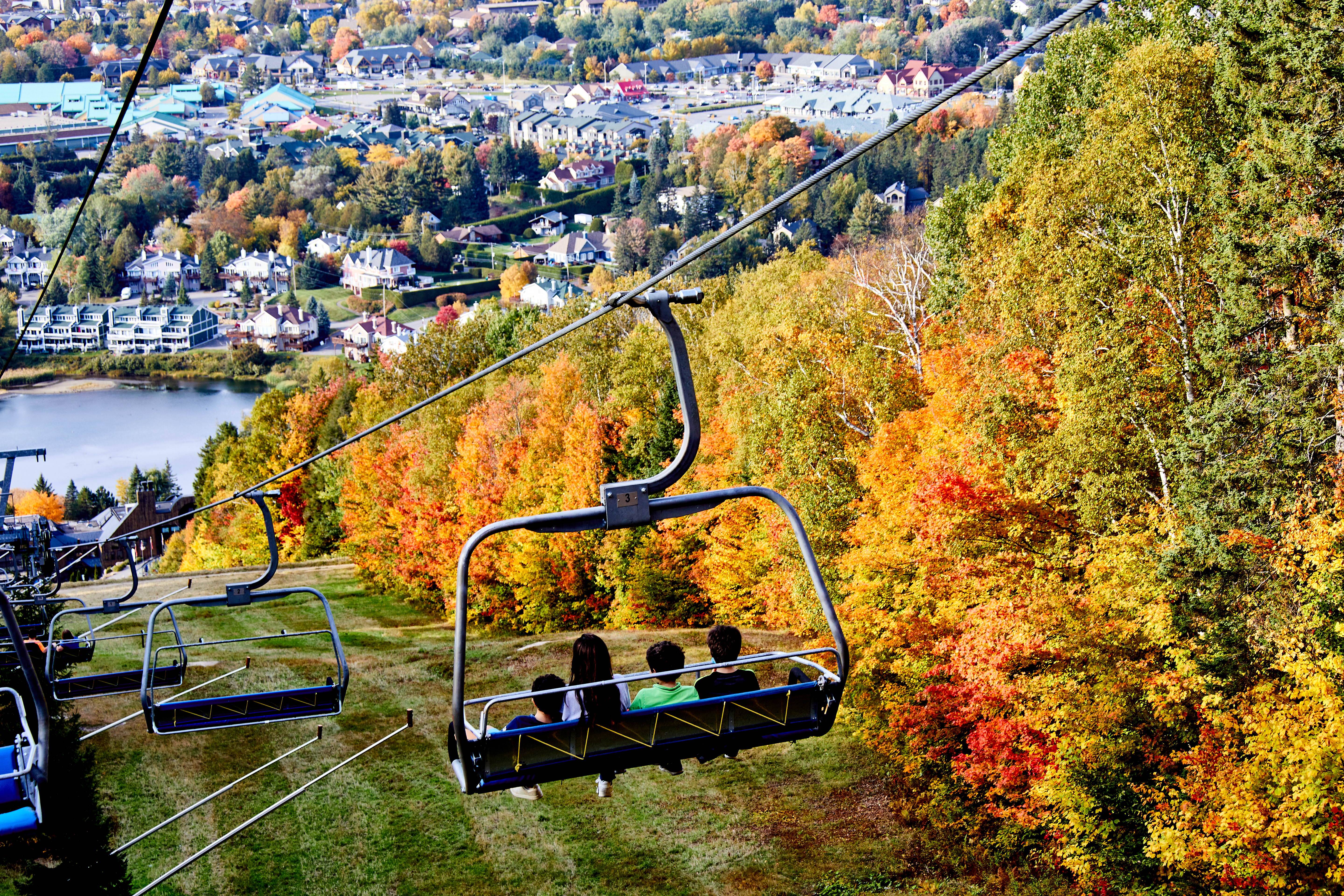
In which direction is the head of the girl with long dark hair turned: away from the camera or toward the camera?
away from the camera

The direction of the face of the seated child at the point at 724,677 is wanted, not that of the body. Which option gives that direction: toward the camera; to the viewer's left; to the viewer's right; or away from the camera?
away from the camera

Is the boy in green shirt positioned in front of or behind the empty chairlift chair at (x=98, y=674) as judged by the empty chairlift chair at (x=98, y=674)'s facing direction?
behind

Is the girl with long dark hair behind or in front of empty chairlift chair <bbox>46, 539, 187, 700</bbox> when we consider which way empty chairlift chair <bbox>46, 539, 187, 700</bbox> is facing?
behind
